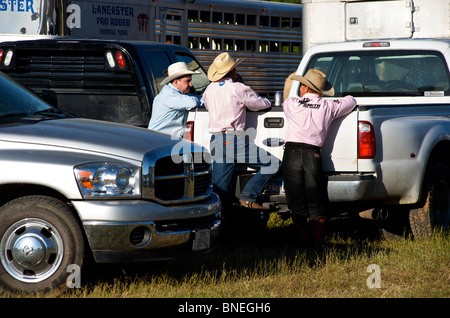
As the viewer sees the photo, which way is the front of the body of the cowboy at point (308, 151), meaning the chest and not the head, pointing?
away from the camera

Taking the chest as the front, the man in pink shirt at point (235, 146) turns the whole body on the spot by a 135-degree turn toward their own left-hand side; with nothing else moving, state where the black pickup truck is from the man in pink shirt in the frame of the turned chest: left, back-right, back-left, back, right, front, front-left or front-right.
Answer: front-right

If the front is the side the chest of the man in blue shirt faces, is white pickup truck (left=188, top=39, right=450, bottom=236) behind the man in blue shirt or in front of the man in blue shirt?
in front

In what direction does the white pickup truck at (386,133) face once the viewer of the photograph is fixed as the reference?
facing away from the viewer and to the right of the viewer

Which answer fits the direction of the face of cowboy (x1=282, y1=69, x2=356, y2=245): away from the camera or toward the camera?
away from the camera

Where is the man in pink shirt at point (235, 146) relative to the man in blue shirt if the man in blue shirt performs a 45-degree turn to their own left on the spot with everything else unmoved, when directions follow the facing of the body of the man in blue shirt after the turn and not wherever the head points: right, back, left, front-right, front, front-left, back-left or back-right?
right

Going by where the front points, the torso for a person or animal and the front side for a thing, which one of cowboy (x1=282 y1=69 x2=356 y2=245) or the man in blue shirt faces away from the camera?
the cowboy

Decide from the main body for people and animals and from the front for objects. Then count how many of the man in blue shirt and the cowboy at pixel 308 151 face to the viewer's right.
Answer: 1

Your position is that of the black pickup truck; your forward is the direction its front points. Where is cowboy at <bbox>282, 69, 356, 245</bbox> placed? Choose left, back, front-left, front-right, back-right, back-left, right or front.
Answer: right

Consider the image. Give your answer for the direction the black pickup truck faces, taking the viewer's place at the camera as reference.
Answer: facing away from the viewer and to the right of the viewer

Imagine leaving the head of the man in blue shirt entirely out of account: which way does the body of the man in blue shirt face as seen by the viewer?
to the viewer's right

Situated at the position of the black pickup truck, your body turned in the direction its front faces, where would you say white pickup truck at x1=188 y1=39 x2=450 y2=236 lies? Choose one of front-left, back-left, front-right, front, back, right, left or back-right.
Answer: right
